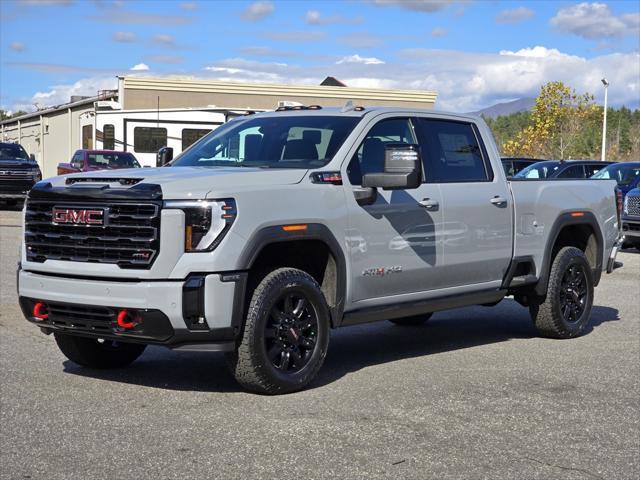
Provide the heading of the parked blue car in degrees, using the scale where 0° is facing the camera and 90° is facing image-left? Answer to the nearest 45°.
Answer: approximately 45°

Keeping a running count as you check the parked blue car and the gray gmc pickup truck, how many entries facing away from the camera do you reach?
0

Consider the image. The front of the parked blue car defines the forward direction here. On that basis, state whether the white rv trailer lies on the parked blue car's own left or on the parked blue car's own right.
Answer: on the parked blue car's own right

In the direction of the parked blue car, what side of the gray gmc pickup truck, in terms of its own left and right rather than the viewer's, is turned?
back

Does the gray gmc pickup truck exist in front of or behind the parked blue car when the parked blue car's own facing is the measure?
in front

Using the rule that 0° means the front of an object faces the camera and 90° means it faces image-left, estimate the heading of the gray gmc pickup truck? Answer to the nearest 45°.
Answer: approximately 45°

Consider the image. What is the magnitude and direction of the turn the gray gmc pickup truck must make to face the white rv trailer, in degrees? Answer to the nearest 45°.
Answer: approximately 135° to its right
